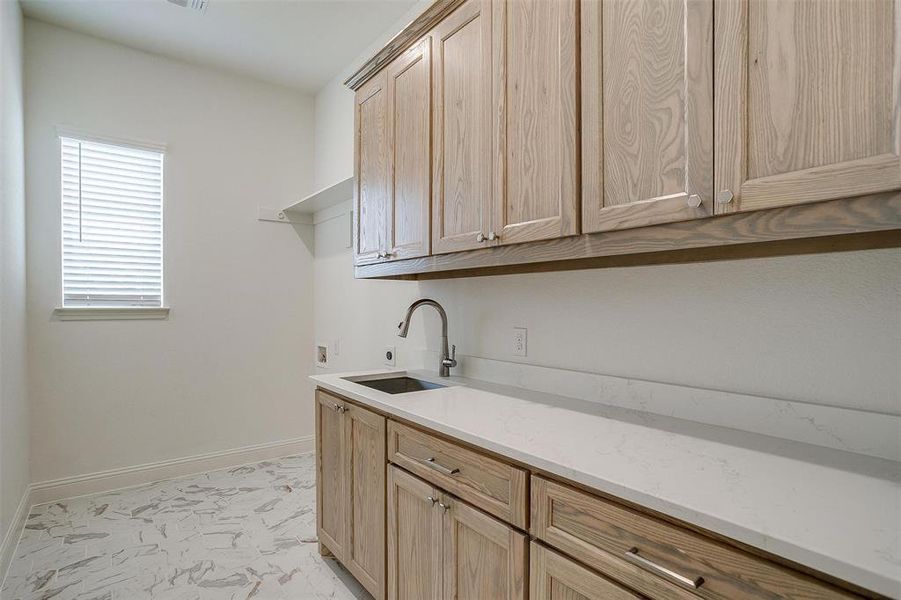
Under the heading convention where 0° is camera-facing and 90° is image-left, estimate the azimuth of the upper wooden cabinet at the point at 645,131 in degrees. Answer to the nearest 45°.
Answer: approximately 45°

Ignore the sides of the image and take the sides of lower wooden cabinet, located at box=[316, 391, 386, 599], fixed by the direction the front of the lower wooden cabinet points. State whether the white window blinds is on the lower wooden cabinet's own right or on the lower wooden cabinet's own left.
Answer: on the lower wooden cabinet's own right

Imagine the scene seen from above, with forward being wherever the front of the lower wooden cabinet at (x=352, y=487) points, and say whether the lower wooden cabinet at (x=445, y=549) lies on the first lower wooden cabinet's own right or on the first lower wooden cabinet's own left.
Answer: on the first lower wooden cabinet's own left

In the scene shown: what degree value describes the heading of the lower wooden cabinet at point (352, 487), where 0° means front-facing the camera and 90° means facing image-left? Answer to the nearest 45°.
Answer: approximately 45°
